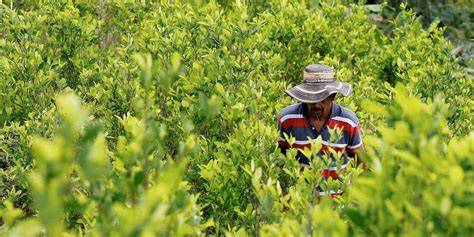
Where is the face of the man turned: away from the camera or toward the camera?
toward the camera

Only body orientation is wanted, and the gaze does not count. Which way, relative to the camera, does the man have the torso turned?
toward the camera
